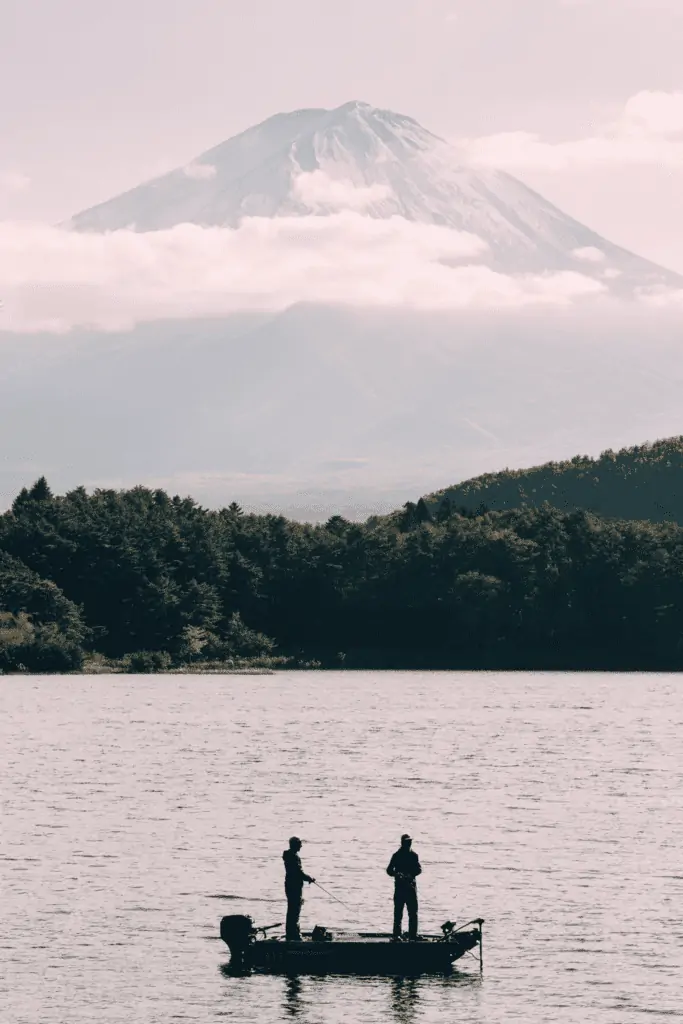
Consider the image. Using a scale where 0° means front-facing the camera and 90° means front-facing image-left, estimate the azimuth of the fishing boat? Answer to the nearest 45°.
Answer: approximately 270°

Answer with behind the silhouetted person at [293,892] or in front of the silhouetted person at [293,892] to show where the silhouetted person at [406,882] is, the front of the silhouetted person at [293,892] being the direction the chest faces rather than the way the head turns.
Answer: in front

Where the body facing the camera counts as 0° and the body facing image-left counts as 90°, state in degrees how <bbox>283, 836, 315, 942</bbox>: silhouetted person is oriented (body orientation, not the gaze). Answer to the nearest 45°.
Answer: approximately 270°
